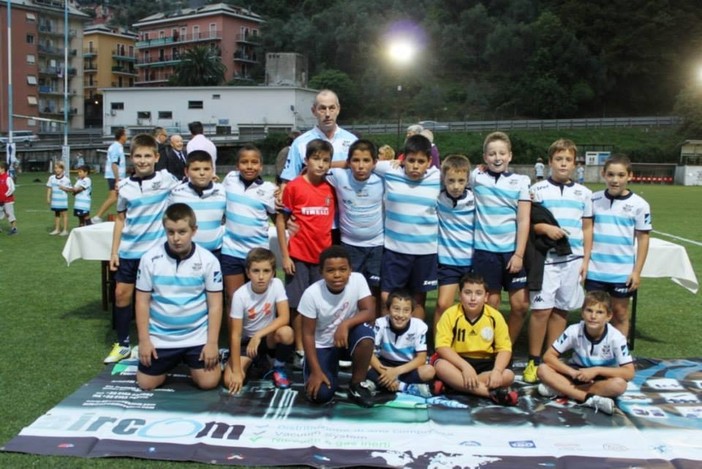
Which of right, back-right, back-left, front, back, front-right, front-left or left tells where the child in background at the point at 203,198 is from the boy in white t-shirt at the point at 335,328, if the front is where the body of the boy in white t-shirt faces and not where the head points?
back-right

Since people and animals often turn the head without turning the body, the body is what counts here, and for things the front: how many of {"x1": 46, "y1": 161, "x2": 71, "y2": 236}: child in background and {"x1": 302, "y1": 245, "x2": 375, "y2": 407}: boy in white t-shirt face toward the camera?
2

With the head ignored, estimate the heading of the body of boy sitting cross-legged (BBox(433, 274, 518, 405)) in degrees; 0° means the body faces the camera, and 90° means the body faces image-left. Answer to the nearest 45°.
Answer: approximately 0°

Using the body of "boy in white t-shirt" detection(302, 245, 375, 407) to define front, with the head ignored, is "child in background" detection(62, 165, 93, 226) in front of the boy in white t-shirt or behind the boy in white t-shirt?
behind

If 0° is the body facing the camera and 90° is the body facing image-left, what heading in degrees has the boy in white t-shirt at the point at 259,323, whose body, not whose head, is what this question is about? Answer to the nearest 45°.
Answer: approximately 0°
